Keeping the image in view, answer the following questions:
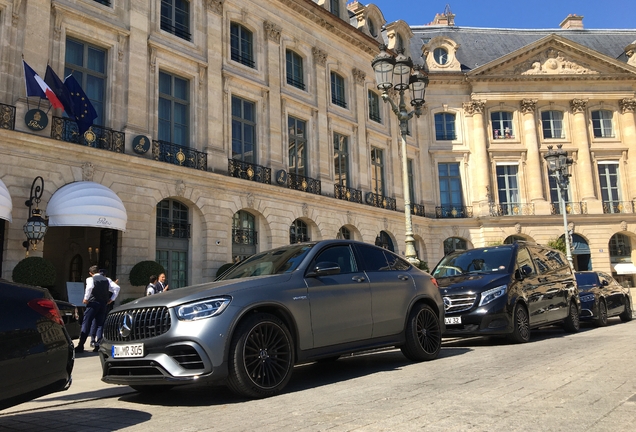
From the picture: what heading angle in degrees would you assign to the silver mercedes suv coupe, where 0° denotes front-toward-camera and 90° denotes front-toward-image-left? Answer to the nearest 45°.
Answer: approximately 45°

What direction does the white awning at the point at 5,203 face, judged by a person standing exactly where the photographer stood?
facing the viewer and to the right of the viewer

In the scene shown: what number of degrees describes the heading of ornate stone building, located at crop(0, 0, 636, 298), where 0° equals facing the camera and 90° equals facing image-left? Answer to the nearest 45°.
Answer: approximately 315°

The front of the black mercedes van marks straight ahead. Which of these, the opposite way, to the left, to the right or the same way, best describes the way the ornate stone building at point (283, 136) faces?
to the left

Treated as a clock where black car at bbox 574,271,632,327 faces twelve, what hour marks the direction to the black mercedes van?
The black mercedes van is roughly at 11 o'clock from the black car.

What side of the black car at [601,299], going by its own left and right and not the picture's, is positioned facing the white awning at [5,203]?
front

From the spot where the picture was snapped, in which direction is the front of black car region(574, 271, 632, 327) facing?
facing the viewer and to the left of the viewer

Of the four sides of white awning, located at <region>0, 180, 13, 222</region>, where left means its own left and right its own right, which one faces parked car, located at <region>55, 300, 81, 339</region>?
front

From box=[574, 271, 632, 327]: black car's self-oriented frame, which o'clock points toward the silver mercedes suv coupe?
The silver mercedes suv coupe is roughly at 11 o'clock from the black car.

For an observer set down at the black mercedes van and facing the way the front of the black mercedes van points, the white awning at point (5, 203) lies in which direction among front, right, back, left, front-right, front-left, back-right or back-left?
front-right

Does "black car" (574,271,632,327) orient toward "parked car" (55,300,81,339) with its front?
yes
